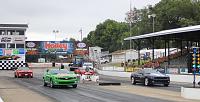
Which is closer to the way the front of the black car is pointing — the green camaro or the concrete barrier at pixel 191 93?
the concrete barrier

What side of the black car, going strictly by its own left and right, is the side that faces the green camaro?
right

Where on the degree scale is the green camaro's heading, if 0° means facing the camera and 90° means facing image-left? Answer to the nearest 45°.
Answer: approximately 315°

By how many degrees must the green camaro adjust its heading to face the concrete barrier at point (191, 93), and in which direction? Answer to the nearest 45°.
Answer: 0° — it already faces it

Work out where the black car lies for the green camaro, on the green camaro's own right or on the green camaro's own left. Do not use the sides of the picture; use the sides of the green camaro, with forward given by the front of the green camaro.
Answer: on the green camaro's own left

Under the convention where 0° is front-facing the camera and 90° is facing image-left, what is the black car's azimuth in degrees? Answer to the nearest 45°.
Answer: approximately 315°
